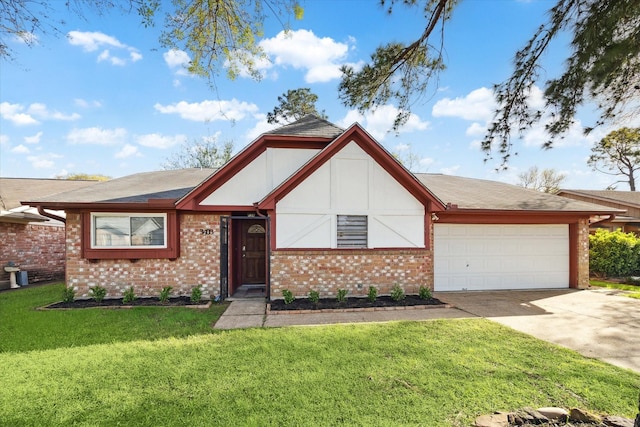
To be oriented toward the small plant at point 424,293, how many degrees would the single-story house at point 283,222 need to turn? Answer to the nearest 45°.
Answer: approximately 90° to its left

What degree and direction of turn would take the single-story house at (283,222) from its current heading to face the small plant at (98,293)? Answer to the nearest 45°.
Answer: approximately 90° to its right

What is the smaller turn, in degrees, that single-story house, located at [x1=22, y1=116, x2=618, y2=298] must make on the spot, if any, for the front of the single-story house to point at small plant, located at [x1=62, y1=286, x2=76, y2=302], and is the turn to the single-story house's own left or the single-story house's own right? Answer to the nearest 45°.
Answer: approximately 90° to the single-story house's own right

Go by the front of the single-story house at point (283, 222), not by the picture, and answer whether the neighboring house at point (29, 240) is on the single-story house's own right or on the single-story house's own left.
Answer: on the single-story house's own right

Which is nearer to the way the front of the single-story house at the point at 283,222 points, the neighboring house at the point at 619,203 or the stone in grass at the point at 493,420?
the stone in grass

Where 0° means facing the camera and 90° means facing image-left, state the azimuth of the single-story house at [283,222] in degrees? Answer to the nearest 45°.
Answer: approximately 0°

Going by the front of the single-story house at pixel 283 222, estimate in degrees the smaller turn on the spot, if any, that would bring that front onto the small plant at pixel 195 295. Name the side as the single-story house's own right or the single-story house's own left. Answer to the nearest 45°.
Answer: approximately 90° to the single-story house's own right

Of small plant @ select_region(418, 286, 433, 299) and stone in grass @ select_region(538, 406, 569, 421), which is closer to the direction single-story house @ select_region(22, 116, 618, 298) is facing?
the stone in grass
